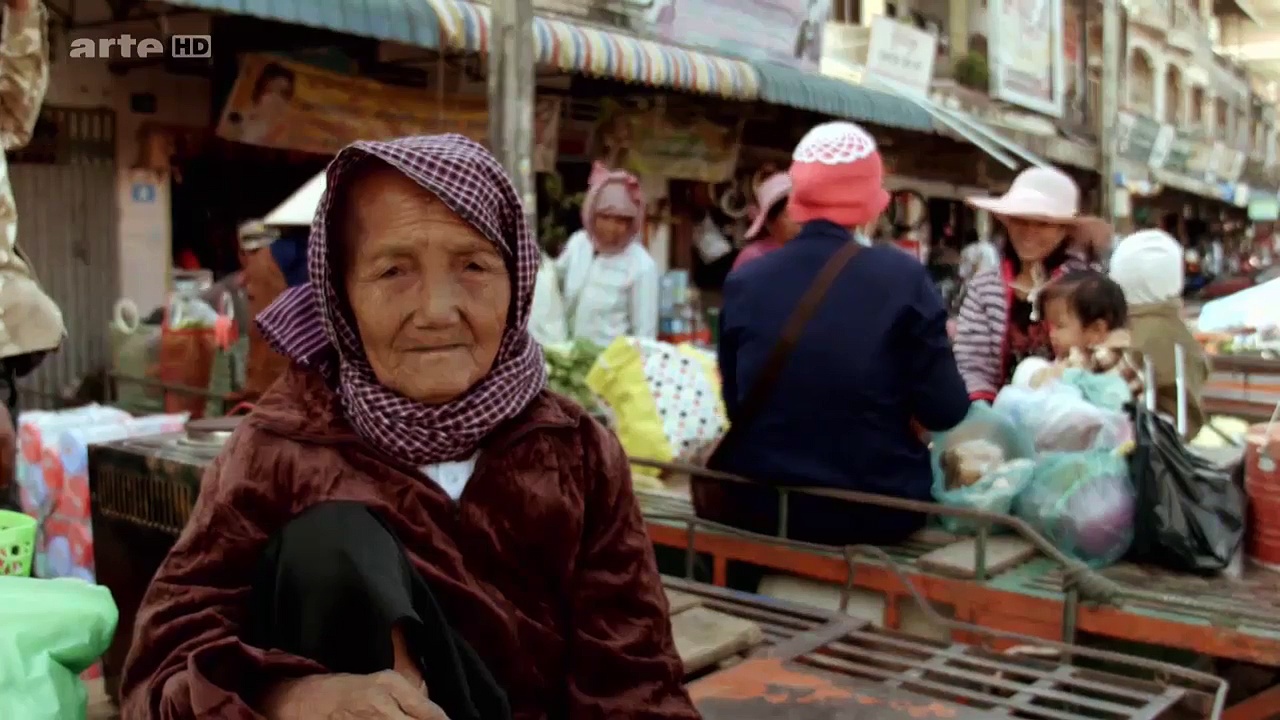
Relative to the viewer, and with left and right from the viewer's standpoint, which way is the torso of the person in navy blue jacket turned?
facing away from the viewer

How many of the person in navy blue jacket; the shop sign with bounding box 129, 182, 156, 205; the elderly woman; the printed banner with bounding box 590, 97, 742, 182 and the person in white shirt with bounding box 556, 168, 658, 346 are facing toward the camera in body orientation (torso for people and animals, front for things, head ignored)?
4

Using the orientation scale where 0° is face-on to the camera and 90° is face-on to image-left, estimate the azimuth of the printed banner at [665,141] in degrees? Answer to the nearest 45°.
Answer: approximately 0°

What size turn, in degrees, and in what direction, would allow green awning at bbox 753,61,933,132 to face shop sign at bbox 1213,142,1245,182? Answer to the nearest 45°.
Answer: approximately 90° to its left

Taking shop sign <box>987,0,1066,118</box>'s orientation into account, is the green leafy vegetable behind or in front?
in front

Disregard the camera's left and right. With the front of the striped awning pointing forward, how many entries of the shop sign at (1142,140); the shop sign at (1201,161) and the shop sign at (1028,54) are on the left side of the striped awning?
3

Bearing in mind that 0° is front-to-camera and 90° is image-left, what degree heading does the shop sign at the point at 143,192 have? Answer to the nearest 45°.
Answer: approximately 0°

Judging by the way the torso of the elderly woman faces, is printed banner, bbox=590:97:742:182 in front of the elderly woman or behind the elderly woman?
behind

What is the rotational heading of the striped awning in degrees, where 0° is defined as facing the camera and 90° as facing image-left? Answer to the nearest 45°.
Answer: approximately 315°

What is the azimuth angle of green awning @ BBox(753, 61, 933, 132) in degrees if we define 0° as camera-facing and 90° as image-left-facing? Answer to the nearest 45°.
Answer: approximately 315°

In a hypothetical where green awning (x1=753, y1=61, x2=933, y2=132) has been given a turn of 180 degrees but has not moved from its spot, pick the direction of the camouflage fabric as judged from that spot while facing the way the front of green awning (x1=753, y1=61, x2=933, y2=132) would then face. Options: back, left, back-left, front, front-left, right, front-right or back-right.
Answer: back-left
